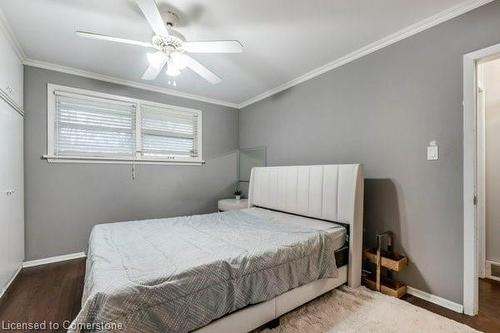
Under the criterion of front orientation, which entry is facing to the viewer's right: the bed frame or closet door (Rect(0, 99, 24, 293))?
the closet door

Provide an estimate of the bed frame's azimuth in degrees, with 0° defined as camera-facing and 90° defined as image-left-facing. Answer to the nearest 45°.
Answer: approximately 45°

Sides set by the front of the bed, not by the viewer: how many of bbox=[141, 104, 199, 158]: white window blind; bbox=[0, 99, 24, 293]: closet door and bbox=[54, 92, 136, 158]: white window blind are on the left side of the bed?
0

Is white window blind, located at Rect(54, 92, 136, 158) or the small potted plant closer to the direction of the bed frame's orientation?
the white window blind

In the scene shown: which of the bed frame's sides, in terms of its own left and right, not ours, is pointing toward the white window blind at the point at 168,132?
right

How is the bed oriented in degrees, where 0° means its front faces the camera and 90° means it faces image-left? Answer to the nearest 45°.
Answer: approximately 45°

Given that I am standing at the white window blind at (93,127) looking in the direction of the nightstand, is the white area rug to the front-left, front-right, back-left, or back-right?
front-right

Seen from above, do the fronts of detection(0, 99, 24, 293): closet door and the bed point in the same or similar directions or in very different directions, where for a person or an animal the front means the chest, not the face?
very different directions

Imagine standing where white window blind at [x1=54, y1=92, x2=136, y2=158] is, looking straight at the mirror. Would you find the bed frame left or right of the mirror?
right

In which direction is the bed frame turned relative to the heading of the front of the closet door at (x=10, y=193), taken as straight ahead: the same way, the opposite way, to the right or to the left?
the opposite way

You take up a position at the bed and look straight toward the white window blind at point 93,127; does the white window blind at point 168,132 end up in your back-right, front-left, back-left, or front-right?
front-right

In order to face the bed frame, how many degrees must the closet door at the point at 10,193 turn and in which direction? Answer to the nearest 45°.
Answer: approximately 45° to its right

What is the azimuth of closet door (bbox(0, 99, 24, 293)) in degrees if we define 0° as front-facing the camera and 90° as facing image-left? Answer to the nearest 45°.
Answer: approximately 270°
